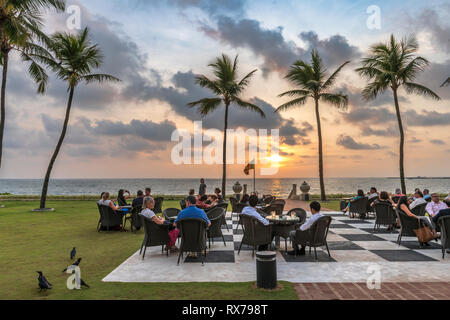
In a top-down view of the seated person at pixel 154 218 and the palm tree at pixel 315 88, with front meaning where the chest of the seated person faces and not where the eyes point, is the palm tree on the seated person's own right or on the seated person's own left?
on the seated person's own left

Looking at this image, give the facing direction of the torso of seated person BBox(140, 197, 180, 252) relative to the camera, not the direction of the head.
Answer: to the viewer's right

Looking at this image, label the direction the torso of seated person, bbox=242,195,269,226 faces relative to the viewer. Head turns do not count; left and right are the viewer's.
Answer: facing away from the viewer and to the right of the viewer

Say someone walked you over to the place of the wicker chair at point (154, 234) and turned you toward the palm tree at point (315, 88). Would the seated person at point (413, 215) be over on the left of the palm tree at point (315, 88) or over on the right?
right

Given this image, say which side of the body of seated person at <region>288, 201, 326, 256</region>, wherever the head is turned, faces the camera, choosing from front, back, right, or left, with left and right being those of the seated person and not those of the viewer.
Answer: left

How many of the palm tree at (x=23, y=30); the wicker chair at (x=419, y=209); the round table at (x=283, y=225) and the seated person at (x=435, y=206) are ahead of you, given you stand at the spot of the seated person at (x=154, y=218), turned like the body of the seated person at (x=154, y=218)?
3

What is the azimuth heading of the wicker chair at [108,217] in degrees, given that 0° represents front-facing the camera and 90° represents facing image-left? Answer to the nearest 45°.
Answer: approximately 225°

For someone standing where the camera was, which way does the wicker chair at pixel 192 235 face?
facing away from the viewer

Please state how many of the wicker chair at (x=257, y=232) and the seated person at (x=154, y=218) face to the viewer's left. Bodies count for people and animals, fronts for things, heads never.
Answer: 0

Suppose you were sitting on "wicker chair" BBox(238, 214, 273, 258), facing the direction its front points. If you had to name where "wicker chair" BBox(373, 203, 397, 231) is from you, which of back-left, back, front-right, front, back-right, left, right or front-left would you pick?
front

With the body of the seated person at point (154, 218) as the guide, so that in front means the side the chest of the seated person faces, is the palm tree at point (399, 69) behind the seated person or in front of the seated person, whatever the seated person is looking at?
in front

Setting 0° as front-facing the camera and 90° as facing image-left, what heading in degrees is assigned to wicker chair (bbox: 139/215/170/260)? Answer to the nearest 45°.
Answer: approximately 225°

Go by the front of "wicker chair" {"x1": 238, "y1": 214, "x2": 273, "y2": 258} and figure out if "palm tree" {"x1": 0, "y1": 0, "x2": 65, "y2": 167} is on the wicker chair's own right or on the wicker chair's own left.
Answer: on the wicker chair's own left

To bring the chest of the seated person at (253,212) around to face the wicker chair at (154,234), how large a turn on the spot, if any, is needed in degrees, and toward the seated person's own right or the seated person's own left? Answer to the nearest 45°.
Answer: approximately 135° to the seated person's own left

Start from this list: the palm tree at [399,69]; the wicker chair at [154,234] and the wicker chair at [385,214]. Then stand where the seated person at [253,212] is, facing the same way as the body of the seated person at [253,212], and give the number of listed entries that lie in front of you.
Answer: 2

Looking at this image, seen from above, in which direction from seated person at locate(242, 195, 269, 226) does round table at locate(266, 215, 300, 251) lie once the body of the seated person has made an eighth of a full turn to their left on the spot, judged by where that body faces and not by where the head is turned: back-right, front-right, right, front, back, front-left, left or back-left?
front-right

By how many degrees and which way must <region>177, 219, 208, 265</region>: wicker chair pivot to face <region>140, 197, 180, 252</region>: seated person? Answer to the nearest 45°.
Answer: approximately 45° to its left

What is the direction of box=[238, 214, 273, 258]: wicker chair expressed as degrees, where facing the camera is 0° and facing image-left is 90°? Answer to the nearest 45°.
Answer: approximately 225°

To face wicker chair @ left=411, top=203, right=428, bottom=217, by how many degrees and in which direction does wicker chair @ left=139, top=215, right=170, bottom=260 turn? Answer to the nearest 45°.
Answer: approximately 45° to its right

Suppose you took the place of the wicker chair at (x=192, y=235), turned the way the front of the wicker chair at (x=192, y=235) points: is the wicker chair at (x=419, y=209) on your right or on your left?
on your right
